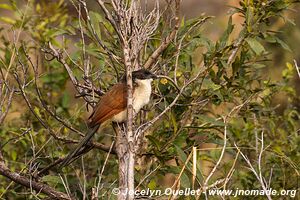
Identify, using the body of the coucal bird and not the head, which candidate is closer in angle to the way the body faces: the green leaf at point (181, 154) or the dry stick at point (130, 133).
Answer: the green leaf

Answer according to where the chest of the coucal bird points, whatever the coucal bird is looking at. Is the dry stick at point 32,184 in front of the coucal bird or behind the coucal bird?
behind

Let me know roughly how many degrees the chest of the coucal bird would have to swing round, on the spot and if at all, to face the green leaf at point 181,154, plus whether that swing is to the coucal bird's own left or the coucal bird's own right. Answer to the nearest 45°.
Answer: approximately 45° to the coucal bird's own right

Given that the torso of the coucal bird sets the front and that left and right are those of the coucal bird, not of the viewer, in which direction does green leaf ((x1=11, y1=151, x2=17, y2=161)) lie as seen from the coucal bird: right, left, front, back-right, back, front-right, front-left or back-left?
back-left

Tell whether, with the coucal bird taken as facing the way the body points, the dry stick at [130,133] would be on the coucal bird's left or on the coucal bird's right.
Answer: on the coucal bird's right

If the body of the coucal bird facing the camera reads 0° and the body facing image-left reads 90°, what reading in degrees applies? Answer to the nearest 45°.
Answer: approximately 270°

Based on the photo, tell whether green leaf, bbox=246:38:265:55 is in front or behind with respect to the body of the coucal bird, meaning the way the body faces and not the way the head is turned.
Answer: in front
